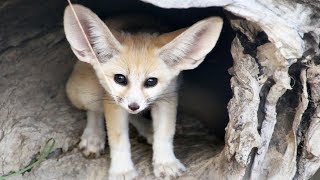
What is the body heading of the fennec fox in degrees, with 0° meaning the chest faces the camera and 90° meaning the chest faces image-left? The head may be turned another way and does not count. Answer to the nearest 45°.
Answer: approximately 0°
